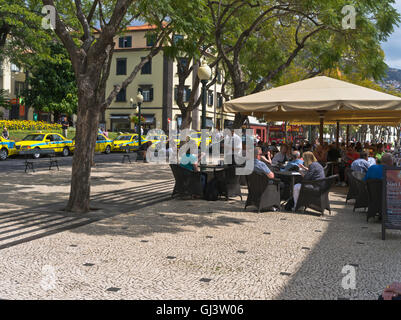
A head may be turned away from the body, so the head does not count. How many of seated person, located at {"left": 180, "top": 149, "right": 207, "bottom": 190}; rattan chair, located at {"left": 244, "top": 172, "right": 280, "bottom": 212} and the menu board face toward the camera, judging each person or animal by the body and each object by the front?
1

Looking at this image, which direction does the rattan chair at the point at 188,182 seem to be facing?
to the viewer's right

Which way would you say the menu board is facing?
toward the camera

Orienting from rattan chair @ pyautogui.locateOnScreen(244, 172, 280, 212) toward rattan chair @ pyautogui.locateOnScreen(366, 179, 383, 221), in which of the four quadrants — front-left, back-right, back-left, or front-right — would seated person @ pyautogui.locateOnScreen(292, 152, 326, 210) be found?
front-left

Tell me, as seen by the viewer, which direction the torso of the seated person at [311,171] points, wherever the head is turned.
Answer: to the viewer's left
